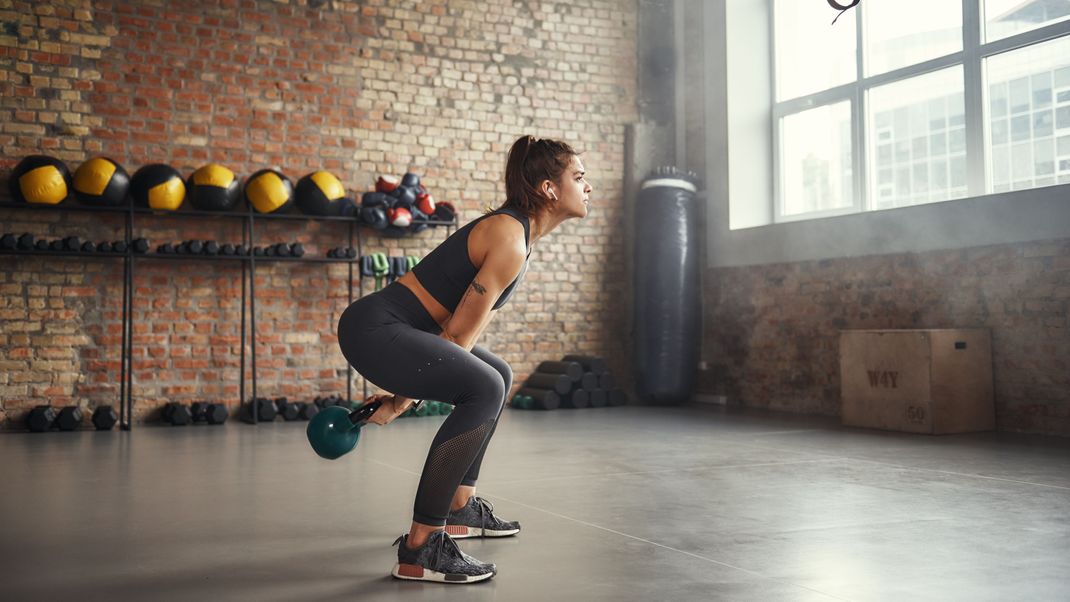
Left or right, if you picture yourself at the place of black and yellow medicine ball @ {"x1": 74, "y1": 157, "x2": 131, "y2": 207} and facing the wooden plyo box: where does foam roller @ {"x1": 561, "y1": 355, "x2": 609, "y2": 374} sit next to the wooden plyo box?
left

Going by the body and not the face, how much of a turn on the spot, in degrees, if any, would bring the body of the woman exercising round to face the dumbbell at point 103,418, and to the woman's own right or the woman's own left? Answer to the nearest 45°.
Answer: approximately 135° to the woman's own left

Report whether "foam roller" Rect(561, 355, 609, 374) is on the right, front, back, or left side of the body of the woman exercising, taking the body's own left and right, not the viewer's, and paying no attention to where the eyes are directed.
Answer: left

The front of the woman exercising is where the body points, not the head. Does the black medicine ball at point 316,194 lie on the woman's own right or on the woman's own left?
on the woman's own left

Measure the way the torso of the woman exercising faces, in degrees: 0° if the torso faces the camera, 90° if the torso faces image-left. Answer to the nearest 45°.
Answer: approximately 270°

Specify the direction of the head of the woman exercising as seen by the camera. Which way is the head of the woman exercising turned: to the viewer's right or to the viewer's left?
to the viewer's right

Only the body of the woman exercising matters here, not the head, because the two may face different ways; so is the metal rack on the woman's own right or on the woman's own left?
on the woman's own left

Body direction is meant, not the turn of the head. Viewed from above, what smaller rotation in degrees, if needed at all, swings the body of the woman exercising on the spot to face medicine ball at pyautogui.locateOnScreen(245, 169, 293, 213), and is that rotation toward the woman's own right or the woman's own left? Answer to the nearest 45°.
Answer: approximately 90° to the woman's own left

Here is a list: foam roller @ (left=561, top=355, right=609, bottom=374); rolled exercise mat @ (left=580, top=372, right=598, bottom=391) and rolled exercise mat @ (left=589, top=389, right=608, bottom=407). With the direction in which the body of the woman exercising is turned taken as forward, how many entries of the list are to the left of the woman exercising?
3

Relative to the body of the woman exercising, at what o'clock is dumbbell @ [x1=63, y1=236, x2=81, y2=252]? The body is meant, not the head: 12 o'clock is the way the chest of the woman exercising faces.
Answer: The dumbbell is roughly at 8 o'clock from the woman exercising.

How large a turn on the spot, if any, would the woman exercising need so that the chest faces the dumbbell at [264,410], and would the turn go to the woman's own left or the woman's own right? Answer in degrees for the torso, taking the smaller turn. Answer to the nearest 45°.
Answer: approximately 90° to the woman's own left

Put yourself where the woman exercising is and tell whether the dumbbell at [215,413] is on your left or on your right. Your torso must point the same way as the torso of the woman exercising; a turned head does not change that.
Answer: on your left

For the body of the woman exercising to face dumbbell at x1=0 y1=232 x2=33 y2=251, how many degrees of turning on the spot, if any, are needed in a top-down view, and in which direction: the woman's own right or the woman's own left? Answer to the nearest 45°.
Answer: approximately 135° to the woman's own left

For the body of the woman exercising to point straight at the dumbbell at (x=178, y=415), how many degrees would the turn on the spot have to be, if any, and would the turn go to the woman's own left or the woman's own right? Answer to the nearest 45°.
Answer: approximately 135° to the woman's own left

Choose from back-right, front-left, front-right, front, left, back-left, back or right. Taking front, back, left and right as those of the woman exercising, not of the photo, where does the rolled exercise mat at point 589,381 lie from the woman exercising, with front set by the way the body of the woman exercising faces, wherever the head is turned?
left
